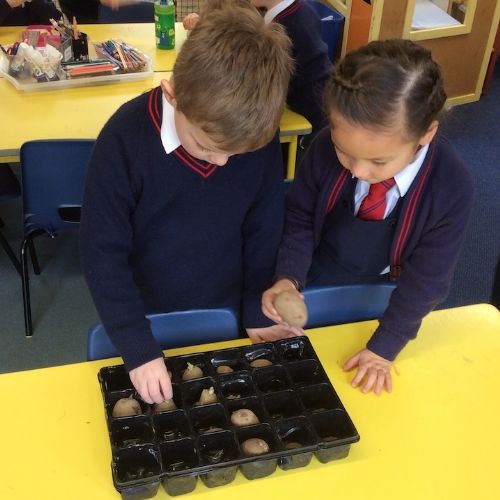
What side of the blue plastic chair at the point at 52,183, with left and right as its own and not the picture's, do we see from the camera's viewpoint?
back

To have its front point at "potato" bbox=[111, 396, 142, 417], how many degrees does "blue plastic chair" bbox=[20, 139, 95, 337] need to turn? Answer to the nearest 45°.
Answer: approximately 180°

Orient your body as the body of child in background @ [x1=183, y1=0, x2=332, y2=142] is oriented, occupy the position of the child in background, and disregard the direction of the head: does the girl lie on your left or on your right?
on your left

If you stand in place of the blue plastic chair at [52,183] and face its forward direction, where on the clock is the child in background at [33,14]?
The child in background is roughly at 12 o'clock from the blue plastic chair.

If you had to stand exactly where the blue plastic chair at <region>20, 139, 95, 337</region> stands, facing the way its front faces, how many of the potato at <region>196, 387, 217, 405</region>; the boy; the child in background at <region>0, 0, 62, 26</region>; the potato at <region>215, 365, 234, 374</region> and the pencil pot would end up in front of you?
2

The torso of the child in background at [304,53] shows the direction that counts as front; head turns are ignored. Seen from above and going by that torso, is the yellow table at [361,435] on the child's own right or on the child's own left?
on the child's own left

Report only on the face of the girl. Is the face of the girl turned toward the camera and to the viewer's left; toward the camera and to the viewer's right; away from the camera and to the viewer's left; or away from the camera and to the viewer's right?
toward the camera and to the viewer's left

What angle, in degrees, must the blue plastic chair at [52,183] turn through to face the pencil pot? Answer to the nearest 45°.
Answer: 0° — it already faces it

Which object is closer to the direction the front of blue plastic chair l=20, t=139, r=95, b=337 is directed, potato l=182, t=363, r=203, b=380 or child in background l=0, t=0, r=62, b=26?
the child in background
